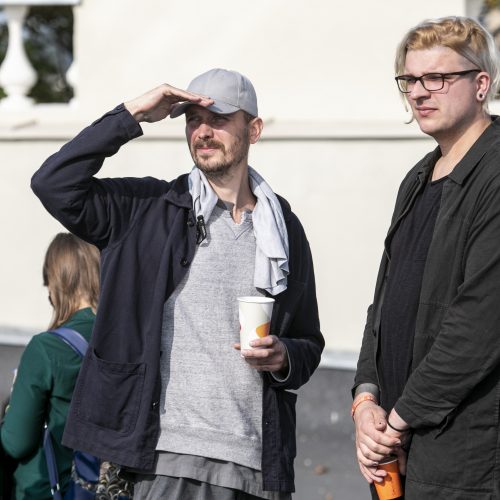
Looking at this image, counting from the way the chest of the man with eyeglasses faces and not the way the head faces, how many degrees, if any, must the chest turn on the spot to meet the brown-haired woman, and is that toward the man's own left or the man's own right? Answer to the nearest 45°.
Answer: approximately 45° to the man's own right

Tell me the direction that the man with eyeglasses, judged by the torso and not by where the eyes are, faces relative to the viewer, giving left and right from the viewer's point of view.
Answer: facing the viewer and to the left of the viewer

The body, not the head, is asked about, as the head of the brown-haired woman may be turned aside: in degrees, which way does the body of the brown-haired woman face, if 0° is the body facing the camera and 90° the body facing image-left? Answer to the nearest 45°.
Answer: approximately 135°

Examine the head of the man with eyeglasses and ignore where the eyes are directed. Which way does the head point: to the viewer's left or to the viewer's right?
to the viewer's left

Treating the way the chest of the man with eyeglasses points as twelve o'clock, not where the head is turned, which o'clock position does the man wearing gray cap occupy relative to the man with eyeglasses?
The man wearing gray cap is roughly at 2 o'clock from the man with eyeglasses.
